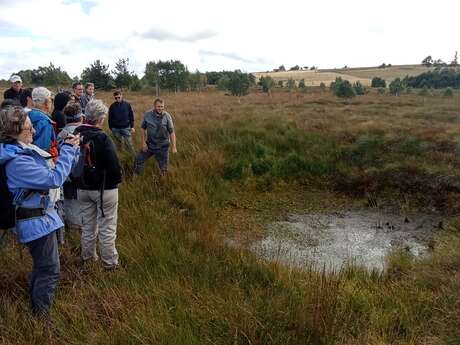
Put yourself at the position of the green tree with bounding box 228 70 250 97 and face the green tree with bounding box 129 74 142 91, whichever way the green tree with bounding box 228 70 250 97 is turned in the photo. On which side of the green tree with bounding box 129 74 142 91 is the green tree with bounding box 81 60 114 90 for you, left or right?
left

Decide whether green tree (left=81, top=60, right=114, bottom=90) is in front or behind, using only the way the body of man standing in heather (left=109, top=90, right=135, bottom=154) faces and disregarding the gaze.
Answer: behind

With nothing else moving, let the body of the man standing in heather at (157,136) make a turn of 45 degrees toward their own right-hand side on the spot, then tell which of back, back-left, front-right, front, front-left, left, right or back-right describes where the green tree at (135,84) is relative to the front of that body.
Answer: back-right

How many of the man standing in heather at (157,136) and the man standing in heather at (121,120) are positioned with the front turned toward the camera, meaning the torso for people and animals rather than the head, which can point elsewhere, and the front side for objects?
2

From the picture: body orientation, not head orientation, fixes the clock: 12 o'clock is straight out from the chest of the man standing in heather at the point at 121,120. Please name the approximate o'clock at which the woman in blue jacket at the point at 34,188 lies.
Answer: The woman in blue jacket is roughly at 12 o'clock from the man standing in heather.

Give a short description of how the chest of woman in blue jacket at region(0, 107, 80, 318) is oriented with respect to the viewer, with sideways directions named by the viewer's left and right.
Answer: facing to the right of the viewer

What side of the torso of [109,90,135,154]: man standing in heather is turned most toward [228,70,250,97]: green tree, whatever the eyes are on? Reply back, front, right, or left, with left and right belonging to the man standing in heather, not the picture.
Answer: back

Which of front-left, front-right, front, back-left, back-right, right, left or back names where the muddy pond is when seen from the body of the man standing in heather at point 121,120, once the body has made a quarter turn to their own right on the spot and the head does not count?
back-left

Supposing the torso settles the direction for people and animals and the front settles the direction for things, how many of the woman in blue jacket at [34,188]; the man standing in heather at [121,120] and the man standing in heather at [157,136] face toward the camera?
2

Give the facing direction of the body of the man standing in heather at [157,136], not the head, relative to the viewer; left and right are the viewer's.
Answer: facing the viewer

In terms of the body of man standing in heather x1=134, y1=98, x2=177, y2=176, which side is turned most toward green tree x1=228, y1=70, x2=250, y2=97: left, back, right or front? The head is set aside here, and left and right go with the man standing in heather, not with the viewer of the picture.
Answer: back

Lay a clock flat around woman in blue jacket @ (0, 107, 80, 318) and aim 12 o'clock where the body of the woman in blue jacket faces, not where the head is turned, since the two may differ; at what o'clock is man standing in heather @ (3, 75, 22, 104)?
The man standing in heather is roughly at 9 o'clock from the woman in blue jacket.

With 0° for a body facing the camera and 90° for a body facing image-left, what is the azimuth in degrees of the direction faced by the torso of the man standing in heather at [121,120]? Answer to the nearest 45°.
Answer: approximately 0°

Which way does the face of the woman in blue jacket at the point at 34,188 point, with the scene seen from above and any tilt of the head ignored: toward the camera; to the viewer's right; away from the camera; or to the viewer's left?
to the viewer's right

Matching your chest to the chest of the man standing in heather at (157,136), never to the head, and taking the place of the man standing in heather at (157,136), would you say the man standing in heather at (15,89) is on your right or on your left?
on your right
